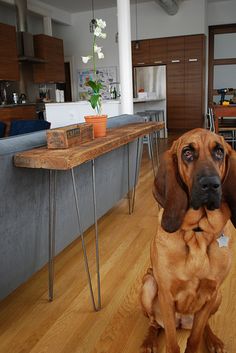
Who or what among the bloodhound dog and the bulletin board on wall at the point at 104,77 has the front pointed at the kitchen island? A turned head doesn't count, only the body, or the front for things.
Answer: the bulletin board on wall

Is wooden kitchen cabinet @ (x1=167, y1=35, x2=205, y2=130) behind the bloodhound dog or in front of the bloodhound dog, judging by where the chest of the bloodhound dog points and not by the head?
behind

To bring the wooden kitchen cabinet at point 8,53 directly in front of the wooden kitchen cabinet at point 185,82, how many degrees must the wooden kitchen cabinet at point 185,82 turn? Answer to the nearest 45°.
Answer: approximately 45° to its right

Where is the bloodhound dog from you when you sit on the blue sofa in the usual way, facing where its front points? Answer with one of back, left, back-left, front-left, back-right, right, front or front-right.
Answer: back

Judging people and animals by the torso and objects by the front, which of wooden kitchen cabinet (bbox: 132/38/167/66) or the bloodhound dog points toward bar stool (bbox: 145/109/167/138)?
the wooden kitchen cabinet

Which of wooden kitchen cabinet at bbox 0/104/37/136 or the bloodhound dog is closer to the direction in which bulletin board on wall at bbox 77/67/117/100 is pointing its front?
the bloodhound dog

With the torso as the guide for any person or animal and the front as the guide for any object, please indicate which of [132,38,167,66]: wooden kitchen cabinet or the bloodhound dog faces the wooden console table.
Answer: the wooden kitchen cabinet

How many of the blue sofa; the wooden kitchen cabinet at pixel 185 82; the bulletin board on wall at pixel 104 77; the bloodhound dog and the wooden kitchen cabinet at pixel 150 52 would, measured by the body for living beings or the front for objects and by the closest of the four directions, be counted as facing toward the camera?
4
